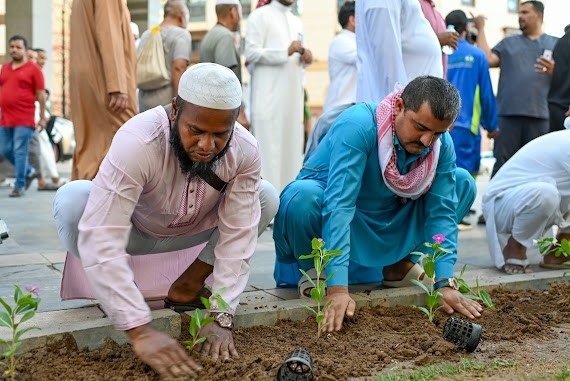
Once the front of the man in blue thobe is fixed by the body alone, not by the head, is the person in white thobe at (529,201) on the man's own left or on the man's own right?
on the man's own left

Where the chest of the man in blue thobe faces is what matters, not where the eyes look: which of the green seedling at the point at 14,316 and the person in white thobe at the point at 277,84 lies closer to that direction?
the green seedling

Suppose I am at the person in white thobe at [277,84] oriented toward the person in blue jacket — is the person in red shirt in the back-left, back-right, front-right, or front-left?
back-left

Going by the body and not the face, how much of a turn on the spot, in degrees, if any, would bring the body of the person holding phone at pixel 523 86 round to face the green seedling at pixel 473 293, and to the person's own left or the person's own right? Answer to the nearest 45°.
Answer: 0° — they already face it

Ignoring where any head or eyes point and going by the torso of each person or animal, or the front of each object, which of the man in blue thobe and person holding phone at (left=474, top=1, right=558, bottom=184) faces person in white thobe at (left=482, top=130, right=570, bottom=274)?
the person holding phone

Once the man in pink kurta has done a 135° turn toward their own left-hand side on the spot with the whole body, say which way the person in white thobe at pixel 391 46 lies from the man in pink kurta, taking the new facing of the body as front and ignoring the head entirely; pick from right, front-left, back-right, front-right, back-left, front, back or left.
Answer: front-right

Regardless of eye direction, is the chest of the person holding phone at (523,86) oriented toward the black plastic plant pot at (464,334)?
yes

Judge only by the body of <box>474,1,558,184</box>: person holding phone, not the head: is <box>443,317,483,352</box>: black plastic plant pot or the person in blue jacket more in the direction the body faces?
the black plastic plant pot

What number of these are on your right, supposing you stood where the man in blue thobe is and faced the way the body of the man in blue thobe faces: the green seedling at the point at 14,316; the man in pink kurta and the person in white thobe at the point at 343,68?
2

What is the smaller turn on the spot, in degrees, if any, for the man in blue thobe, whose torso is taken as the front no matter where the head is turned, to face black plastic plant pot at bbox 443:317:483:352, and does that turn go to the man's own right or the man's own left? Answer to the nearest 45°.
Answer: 0° — they already face it

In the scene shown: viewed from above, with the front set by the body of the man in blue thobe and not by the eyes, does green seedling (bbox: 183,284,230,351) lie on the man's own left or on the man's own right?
on the man's own right

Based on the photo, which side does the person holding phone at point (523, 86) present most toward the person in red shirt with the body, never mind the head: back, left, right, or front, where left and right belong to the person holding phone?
right

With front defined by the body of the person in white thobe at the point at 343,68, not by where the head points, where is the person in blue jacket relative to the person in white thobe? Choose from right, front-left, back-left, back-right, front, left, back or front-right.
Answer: front-right

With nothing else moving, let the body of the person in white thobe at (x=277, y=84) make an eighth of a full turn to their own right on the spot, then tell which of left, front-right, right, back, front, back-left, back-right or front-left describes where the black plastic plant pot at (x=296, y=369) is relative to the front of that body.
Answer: front

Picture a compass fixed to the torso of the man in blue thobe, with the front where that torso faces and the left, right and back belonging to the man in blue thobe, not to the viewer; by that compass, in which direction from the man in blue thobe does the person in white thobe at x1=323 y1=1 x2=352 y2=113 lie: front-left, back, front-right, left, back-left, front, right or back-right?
back-left
